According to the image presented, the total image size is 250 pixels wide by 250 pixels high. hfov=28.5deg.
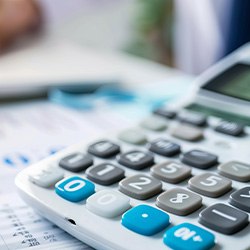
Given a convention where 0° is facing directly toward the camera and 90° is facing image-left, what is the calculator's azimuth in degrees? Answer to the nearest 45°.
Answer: approximately 45°
